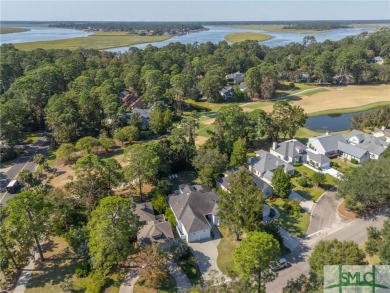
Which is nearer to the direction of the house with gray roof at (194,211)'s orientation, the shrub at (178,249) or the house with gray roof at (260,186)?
the shrub

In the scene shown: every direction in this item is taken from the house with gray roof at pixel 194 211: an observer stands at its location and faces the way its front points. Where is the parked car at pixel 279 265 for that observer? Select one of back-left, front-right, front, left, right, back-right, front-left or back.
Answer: front-left

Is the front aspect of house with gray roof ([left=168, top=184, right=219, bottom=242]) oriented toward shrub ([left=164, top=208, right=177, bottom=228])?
no

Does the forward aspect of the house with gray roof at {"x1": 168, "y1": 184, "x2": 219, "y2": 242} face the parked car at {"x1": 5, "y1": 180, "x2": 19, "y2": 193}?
no

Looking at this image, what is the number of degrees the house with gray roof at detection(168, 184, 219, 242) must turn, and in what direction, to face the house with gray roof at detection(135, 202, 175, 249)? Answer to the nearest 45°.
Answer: approximately 45° to its right

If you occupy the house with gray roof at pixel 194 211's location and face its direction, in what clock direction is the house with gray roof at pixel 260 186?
the house with gray roof at pixel 260 186 is roughly at 8 o'clock from the house with gray roof at pixel 194 211.

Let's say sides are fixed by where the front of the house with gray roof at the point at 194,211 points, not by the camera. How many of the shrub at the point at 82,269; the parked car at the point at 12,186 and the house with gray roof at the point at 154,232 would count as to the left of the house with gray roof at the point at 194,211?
0

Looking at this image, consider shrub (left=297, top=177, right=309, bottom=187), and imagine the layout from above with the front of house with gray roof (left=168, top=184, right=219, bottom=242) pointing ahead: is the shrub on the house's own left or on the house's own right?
on the house's own left

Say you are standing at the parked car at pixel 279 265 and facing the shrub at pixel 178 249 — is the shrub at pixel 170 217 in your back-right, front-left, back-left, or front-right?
front-right

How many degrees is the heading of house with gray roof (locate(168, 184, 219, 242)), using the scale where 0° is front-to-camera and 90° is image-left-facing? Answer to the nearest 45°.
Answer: approximately 0°

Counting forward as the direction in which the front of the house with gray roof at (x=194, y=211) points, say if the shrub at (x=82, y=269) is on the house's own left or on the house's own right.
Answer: on the house's own right

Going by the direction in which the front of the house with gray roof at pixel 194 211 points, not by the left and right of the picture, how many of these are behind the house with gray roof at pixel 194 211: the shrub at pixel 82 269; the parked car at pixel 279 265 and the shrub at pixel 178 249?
0

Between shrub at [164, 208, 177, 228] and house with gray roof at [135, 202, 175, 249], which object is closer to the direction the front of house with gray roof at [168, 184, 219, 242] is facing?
the house with gray roof

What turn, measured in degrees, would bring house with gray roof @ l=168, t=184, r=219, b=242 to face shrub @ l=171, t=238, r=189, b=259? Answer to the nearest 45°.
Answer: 0° — it already faces it

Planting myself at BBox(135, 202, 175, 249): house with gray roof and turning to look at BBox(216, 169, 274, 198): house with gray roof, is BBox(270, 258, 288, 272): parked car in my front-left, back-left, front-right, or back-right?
front-right

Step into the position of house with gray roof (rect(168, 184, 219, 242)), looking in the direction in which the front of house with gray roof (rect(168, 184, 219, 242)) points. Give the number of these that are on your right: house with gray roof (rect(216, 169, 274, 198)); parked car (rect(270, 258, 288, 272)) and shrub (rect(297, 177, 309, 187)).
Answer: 0

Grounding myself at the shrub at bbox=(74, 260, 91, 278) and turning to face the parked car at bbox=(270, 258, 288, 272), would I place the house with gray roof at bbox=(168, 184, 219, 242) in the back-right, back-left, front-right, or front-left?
front-left
